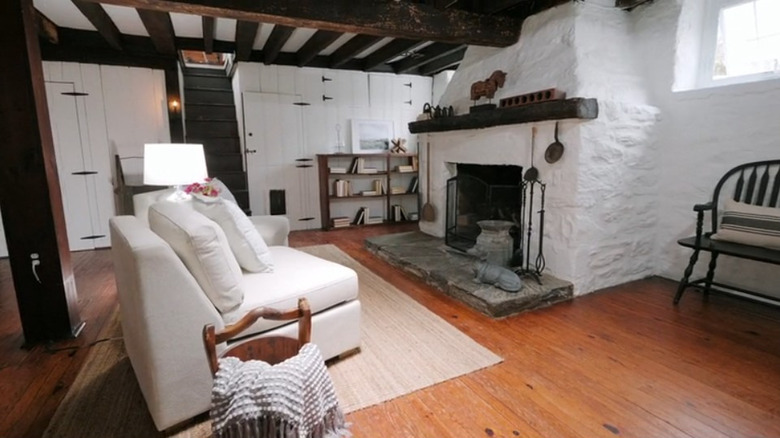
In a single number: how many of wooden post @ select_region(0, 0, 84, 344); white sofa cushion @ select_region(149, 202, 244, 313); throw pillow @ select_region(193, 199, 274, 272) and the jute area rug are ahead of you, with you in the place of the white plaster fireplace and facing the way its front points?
4

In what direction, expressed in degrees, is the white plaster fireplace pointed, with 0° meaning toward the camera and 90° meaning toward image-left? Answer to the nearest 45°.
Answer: approximately 45°

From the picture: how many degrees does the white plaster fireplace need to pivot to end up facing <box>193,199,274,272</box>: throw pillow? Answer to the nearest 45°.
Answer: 0° — it already faces it

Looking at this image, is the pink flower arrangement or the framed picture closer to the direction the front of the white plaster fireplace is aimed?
the pink flower arrangement

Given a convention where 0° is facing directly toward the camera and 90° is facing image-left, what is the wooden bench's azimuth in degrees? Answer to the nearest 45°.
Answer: approximately 45°

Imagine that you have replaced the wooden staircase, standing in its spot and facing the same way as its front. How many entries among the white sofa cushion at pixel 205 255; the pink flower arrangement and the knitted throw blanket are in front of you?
3

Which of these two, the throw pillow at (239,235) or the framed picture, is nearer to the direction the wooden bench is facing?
the throw pillow

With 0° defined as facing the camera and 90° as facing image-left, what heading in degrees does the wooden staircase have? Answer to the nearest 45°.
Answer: approximately 0°

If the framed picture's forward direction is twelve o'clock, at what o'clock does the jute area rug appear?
The jute area rug is roughly at 12 o'clock from the framed picture.

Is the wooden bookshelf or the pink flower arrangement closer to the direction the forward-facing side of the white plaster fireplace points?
the pink flower arrangement

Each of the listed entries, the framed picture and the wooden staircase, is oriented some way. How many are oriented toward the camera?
2

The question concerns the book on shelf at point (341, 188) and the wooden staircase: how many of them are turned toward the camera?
2
